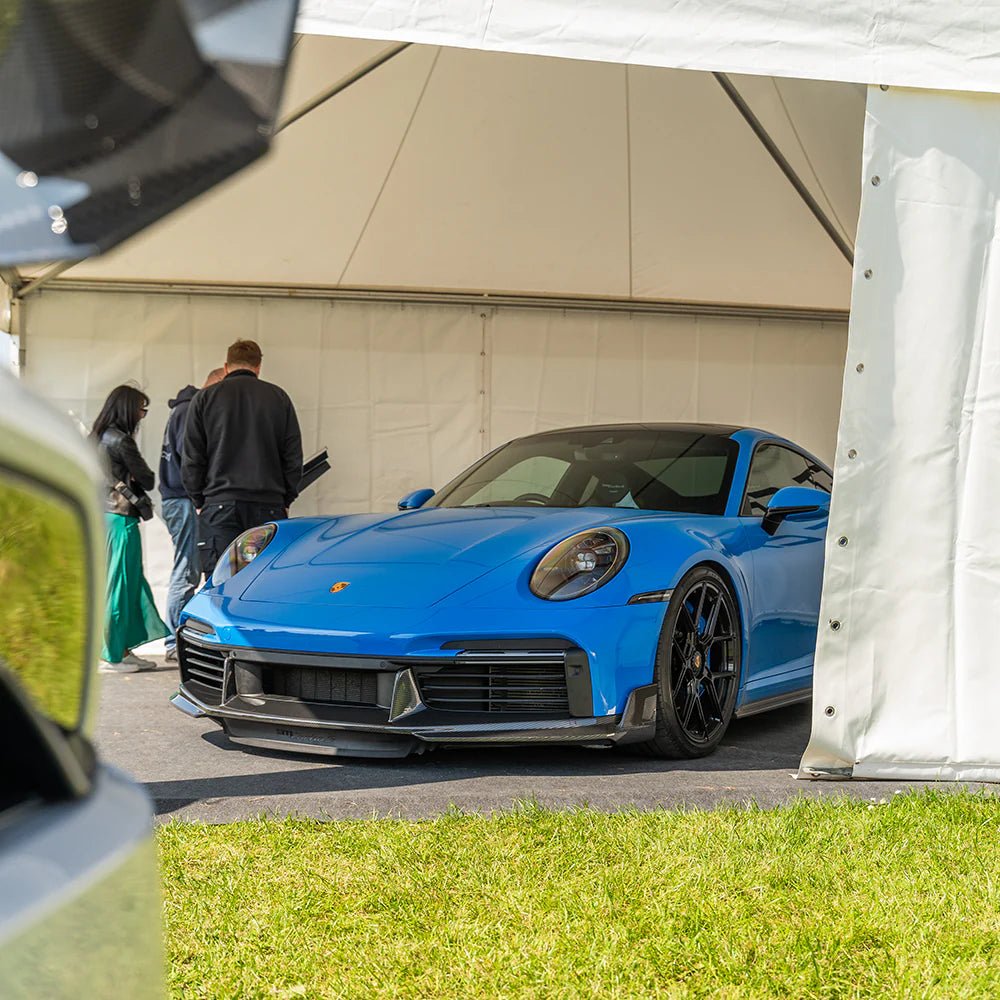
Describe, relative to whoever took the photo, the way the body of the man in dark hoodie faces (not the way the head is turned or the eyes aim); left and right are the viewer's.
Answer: facing away from the viewer and to the right of the viewer

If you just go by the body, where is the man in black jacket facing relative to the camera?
away from the camera

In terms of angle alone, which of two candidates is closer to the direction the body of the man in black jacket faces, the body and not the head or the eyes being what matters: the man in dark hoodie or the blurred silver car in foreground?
the man in dark hoodie

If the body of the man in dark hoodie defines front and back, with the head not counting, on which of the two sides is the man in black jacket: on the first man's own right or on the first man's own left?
on the first man's own right

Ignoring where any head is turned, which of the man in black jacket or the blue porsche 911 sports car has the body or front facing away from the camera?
the man in black jacket

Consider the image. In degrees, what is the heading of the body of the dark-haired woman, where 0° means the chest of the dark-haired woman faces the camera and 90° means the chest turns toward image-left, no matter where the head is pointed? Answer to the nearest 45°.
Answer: approximately 270°

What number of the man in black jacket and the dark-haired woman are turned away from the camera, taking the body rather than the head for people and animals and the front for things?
1

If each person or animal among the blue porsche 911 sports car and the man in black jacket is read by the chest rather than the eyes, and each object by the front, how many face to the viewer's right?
0

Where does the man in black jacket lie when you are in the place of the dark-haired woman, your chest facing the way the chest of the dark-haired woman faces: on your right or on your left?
on your right

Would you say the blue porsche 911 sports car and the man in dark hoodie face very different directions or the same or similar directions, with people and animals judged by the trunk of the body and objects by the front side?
very different directions

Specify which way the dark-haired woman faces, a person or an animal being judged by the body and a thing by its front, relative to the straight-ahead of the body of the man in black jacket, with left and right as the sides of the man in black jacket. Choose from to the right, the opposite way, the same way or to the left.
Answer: to the right

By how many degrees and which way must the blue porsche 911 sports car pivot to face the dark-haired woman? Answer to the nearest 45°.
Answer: approximately 90° to its right

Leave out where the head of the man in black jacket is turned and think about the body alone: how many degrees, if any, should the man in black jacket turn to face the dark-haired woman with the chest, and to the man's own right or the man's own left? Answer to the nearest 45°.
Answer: approximately 45° to the man's own left

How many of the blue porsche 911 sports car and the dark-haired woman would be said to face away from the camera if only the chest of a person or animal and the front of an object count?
0
